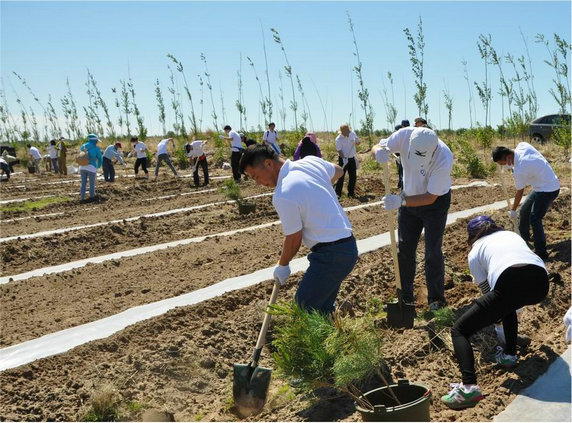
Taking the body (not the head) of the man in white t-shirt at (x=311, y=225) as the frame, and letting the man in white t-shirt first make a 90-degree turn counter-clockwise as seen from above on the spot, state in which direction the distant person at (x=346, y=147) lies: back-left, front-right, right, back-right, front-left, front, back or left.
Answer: back

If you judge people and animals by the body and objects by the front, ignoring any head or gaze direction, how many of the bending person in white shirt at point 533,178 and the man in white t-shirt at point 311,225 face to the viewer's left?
2

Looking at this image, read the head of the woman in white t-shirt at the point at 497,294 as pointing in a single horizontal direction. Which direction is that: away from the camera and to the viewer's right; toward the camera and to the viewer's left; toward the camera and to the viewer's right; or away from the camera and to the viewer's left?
away from the camera and to the viewer's left

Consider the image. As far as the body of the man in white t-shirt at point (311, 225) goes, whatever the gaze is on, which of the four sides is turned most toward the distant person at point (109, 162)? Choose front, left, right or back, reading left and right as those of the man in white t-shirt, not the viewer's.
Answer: right

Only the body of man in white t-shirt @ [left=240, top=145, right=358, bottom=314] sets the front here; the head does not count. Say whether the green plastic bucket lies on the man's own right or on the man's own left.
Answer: on the man's own left

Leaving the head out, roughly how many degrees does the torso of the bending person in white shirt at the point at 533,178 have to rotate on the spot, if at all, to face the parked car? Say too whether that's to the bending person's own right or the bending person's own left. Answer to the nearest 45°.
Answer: approximately 90° to the bending person's own right

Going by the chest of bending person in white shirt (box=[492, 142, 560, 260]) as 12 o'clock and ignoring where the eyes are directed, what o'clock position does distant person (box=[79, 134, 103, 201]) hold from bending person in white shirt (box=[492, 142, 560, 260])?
distant person (box=[79, 134, 103, 201]) is roughly at 1 o'clock from bending person in white shirt (box=[492, 142, 560, 260]).

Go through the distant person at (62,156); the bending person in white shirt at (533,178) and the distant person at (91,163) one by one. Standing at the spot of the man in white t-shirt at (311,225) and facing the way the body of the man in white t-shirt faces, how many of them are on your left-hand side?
0

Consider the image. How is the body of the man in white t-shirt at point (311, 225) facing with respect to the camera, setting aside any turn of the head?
to the viewer's left

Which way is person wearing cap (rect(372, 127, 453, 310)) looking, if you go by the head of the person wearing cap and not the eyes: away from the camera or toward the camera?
toward the camera

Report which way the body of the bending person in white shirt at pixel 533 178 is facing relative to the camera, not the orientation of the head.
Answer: to the viewer's left

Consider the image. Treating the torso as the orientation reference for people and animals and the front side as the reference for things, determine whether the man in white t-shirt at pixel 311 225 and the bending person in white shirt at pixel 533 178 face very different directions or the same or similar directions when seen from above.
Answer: same or similar directions

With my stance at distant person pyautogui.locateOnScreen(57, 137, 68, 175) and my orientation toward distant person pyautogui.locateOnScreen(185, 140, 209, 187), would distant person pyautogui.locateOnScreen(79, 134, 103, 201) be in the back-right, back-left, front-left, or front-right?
front-right
